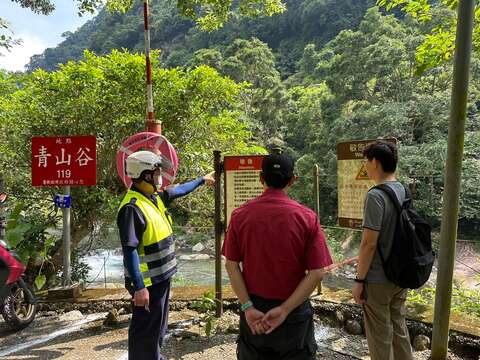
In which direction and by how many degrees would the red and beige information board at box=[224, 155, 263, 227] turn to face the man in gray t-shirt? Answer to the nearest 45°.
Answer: approximately 45° to its left

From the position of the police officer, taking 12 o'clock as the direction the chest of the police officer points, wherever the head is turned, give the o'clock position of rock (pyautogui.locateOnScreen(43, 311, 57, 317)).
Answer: The rock is roughly at 8 o'clock from the police officer.

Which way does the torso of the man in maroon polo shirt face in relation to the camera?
away from the camera

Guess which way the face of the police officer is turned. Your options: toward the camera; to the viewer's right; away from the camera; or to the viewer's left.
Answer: to the viewer's right

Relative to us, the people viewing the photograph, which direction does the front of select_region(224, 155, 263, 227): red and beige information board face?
facing the viewer

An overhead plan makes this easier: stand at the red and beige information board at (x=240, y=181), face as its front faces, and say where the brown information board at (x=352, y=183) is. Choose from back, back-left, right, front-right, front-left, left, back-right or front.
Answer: left

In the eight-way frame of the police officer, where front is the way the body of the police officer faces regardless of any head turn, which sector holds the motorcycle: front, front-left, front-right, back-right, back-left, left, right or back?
back-left

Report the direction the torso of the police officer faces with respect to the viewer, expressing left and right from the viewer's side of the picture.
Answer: facing to the right of the viewer

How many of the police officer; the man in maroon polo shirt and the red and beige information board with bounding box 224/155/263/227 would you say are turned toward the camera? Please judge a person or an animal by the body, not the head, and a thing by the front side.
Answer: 1

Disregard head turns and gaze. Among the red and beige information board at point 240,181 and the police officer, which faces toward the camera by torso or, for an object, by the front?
the red and beige information board

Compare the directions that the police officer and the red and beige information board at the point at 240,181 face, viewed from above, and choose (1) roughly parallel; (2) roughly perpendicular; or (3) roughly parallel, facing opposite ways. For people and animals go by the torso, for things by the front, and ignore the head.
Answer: roughly perpendicular

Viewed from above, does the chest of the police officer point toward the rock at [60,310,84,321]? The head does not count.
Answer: no

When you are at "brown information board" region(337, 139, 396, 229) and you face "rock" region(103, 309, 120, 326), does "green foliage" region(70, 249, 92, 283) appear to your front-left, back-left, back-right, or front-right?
front-right

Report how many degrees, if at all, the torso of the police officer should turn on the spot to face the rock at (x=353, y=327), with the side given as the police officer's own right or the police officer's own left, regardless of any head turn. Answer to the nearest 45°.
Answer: approximately 45° to the police officer's own left

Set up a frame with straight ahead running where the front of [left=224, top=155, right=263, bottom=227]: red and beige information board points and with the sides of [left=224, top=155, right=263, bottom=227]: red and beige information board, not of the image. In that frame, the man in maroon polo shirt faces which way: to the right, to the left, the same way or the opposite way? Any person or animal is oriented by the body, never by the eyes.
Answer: the opposite way

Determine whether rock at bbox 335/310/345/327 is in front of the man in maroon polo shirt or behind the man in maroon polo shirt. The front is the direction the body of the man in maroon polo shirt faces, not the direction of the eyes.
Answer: in front

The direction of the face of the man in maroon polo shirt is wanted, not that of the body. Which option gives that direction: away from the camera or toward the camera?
away from the camera

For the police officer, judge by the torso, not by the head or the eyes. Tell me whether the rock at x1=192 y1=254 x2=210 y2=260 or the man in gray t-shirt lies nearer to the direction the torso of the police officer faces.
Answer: the man in gray t-shirt
